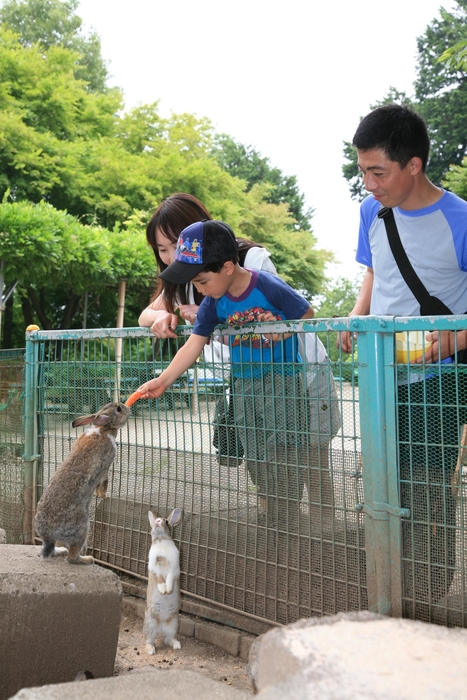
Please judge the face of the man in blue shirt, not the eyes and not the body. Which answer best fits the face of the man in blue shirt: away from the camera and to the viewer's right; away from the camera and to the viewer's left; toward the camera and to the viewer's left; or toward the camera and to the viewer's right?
toward the camera and to the viewer's left

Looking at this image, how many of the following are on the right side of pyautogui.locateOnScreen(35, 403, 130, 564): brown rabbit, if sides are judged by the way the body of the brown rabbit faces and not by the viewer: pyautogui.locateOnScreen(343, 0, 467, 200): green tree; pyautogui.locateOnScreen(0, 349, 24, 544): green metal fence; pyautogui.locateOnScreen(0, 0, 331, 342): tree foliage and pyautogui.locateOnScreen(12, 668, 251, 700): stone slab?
1

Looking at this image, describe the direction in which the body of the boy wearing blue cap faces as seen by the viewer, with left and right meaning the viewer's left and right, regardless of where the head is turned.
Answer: facing the viewer and to the left of the viewer

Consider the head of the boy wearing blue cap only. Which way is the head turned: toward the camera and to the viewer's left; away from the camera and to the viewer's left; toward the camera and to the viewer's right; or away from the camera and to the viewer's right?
toward the camera and to the viewer's left

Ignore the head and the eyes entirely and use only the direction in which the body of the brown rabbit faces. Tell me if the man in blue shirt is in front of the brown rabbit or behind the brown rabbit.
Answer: in front

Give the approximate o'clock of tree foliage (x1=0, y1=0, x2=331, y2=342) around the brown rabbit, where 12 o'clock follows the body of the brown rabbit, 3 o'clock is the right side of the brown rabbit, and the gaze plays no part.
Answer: The tree foliage is roughly at 9 o'clock from the brown rabbit.

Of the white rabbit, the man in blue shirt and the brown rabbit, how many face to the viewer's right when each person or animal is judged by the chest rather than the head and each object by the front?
1

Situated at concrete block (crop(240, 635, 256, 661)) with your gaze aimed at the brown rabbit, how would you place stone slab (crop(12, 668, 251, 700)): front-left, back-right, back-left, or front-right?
front-left

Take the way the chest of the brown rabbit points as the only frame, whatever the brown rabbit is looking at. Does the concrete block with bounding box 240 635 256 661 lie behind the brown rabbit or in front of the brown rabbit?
in front

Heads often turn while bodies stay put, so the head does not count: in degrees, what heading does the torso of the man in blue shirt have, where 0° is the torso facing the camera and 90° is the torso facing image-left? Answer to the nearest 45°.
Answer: approximately 45°

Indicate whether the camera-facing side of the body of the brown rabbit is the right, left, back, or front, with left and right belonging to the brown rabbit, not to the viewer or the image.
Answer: right

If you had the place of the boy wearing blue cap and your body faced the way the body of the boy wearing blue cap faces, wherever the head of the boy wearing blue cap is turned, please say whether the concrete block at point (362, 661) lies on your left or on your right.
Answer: on your left
